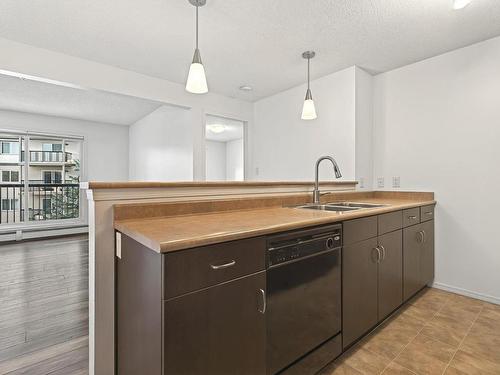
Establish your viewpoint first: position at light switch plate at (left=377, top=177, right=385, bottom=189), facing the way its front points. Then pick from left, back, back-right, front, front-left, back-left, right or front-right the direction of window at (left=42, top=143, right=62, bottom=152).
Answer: front-right

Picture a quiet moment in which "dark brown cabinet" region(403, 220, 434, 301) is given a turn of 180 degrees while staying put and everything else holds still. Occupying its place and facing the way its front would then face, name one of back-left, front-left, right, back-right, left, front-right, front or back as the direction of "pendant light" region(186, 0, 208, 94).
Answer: left

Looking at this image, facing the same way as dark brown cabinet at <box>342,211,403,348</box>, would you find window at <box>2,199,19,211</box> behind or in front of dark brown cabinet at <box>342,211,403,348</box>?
behind

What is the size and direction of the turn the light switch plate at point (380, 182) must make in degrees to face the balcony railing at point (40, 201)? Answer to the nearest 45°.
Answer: approximately 45° to its right

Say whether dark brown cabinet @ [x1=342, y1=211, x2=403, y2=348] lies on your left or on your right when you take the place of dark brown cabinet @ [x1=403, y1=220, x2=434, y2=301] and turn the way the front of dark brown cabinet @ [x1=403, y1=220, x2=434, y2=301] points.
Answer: on your right

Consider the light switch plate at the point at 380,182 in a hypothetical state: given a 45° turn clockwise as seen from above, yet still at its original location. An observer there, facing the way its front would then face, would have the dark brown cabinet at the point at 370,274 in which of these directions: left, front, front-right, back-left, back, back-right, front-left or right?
left

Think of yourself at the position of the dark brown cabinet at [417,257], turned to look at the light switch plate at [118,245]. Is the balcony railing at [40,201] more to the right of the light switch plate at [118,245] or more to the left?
right

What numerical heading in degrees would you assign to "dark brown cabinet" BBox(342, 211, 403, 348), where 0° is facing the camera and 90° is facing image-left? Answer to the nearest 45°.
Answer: approximately 315°

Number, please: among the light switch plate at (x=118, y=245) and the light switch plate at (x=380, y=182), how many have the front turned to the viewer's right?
0

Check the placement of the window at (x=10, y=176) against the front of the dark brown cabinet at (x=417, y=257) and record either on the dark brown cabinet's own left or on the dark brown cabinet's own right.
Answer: on the dark brown cabinet's own right

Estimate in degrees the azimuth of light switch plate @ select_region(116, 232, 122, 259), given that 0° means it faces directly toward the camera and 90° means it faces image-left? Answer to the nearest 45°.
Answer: approximately 45°

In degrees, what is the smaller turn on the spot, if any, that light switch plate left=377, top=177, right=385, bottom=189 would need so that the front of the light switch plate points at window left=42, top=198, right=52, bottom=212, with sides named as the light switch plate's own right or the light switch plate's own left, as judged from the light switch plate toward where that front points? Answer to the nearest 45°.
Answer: approximately 45° to the light switch plate's own right

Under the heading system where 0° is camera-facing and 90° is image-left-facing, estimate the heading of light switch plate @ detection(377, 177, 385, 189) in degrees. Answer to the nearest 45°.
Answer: approximately 45°

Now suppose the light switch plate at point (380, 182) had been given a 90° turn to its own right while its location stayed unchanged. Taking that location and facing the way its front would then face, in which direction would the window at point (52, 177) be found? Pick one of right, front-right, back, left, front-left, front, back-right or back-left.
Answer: front-left

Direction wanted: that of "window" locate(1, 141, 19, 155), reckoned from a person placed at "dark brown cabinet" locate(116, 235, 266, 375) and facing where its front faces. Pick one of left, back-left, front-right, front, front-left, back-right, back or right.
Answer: back
